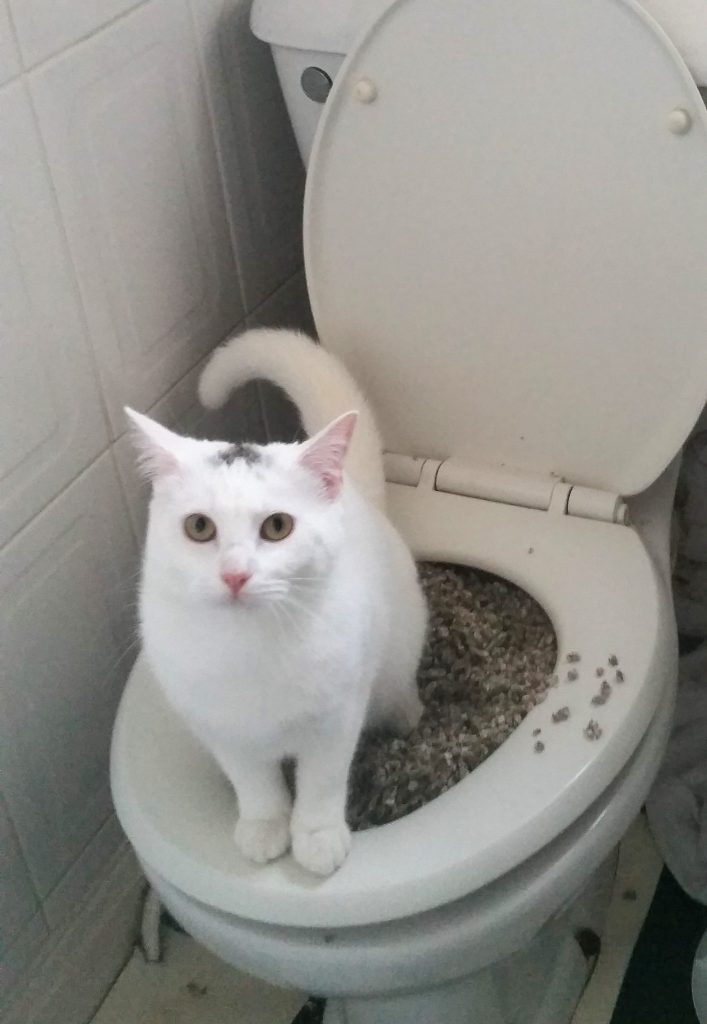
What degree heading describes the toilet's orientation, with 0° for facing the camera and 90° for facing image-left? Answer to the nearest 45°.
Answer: approximately 45°
